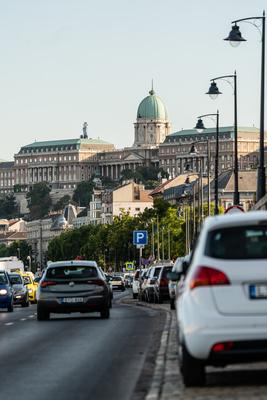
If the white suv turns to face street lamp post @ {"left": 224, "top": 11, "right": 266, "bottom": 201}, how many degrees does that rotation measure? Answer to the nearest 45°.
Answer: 0° — it already faces it

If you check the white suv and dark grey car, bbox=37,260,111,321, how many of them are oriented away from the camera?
2

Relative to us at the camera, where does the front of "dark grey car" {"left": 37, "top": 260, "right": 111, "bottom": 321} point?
facing away from the viewer

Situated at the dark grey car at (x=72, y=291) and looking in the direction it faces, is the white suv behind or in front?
behind

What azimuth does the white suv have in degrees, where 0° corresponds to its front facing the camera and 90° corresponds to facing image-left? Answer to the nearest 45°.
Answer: approximately 180°
